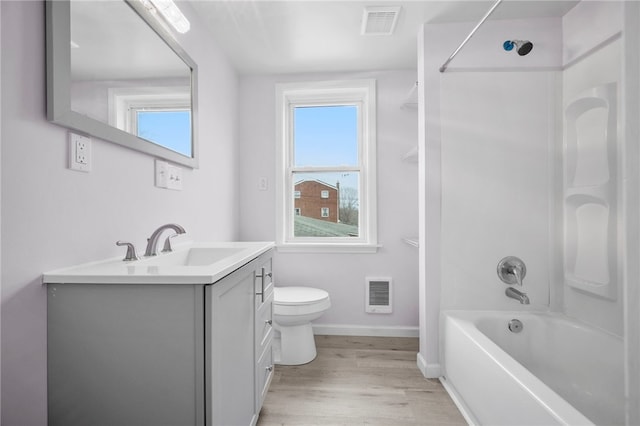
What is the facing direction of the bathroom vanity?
to the viewer's right

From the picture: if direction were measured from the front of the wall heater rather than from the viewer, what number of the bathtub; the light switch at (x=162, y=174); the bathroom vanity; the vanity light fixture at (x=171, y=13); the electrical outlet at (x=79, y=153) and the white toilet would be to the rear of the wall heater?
0

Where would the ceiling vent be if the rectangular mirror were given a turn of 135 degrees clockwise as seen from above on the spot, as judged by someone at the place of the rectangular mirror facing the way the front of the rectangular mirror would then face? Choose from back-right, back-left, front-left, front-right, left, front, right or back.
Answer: back

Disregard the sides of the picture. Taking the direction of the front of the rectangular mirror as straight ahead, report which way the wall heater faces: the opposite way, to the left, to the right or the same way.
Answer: to the right

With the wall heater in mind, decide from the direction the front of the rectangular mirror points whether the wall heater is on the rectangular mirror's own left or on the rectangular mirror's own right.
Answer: on the rectangular mirror's own left

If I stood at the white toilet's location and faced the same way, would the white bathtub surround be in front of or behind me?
in front

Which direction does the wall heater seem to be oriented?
toward the camera

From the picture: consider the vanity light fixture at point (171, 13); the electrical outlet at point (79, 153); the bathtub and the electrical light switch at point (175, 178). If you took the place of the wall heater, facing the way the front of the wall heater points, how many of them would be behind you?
0

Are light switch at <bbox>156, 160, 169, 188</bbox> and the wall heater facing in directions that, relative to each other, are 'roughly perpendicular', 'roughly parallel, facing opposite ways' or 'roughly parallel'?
roughly perpendicular

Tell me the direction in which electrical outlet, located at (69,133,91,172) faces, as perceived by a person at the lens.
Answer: facing the viewer and to the right of the viewer

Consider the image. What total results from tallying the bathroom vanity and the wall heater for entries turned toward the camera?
1

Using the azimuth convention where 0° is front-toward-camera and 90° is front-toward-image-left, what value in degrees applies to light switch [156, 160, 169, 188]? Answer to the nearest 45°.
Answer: approximately 315°

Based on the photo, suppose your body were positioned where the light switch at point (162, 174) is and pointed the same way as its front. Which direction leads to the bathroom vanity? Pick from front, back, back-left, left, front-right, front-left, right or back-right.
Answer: front-right
